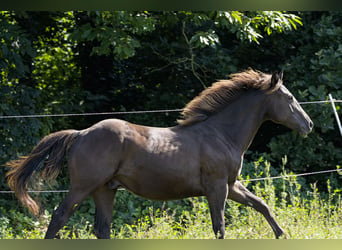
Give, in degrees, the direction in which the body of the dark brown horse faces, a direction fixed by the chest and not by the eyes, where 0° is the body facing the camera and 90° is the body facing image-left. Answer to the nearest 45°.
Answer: approximately 270°
